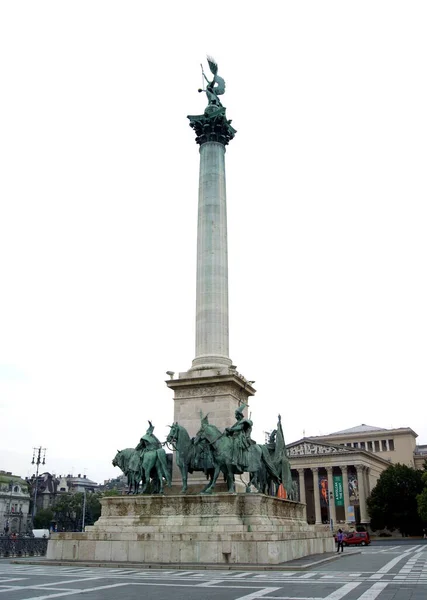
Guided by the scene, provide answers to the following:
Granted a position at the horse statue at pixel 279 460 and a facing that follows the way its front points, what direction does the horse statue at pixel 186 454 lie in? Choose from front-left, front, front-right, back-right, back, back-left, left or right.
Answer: front-left

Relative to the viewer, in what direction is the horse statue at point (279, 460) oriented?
to the viewer's left

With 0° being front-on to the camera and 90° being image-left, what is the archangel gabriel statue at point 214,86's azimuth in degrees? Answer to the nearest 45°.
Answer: approximately 90°

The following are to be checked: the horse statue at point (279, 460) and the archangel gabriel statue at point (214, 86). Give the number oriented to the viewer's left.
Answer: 2
